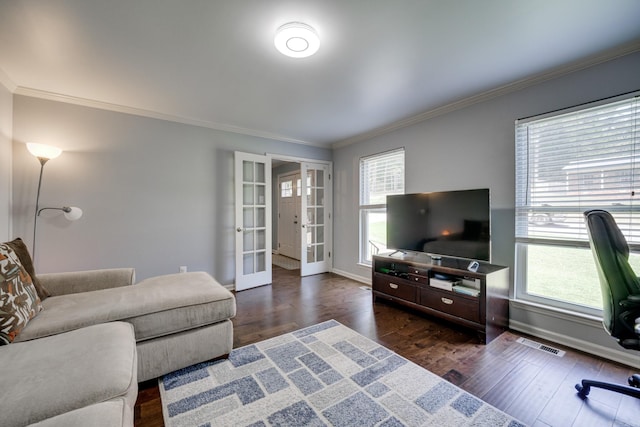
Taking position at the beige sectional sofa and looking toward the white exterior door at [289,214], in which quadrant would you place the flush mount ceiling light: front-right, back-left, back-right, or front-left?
front-right

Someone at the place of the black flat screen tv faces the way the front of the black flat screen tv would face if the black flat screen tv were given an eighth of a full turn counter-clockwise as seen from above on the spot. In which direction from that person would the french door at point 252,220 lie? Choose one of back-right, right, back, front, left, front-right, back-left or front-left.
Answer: right

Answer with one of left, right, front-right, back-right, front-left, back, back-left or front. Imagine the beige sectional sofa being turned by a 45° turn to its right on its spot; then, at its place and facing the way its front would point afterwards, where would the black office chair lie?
front

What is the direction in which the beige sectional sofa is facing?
to the viewer's right

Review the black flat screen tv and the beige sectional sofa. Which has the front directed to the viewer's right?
the beige sectional sofa

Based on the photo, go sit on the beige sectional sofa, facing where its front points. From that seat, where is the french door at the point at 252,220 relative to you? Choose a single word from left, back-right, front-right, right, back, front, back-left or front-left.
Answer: front-left

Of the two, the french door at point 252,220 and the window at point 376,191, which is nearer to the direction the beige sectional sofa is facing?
the window

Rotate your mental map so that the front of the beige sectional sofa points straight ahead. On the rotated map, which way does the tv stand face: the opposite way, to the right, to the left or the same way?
the opposite way

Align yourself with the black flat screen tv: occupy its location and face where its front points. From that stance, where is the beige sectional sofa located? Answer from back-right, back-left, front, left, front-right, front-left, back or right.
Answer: front

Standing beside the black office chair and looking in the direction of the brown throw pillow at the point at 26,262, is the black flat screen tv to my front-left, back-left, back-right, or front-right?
front-right

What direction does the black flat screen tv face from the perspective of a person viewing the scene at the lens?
facing the viewer and to the left of the viewer

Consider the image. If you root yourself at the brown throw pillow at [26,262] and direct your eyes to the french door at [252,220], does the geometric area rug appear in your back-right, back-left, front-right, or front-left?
front-right

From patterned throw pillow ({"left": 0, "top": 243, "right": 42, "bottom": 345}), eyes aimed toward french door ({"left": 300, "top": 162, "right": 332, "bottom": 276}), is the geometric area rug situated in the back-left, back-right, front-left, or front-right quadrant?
front-right

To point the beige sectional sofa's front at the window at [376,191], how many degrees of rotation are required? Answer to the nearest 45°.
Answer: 0° — it already faces it

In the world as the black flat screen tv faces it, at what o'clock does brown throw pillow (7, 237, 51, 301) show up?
The brown throw pillow is roughly at 12 o'clock from the black flat screen tv.

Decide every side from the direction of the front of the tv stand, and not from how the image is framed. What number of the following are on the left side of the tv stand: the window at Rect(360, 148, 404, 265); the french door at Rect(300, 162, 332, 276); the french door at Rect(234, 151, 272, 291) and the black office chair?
1
